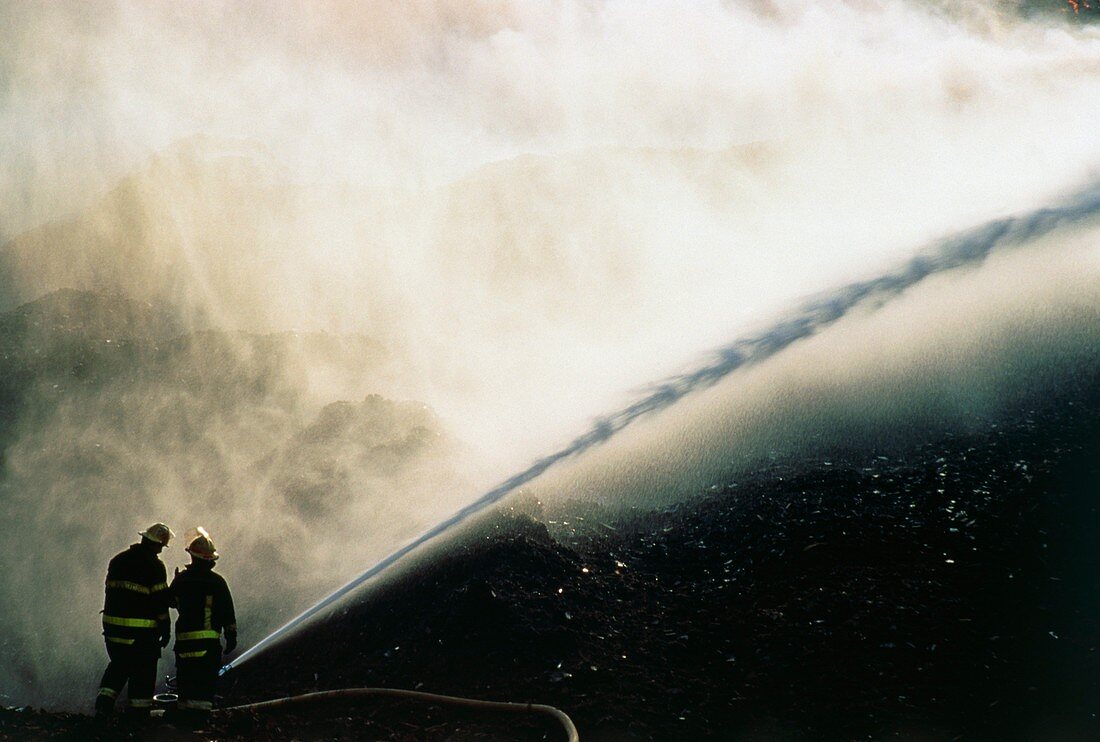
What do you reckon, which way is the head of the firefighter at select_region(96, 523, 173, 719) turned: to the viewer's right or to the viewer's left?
to the viewer's right

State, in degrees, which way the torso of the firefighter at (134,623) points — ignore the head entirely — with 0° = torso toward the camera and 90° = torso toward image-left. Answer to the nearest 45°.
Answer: approximately 225°
